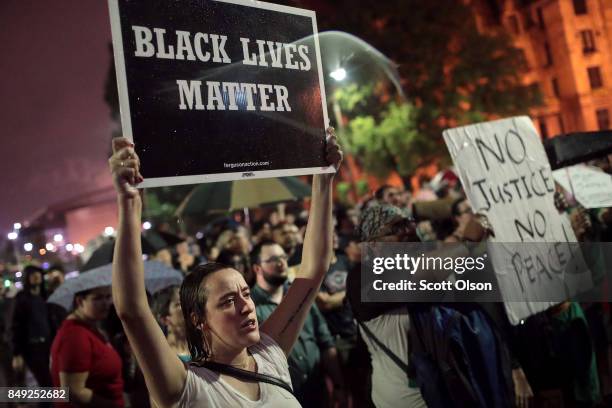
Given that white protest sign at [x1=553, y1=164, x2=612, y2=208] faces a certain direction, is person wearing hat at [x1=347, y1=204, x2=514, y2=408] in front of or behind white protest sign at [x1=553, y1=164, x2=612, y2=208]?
in front

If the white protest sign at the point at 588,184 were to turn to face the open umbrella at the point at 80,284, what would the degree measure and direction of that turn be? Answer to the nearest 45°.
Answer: approximately 45° to its right

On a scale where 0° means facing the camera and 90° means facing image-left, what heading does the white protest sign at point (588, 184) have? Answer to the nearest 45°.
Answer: approximately 0°

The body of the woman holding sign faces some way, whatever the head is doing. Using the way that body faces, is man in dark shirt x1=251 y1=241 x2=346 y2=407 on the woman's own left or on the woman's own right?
on the woman's own left

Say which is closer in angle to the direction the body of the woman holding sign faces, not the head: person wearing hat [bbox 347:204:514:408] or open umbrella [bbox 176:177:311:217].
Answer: the person wearing hat

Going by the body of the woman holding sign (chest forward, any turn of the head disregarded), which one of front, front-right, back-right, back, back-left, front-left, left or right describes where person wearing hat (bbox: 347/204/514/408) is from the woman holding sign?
left

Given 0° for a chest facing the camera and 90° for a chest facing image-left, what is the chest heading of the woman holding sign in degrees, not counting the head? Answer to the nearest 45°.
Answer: approximately 315°
